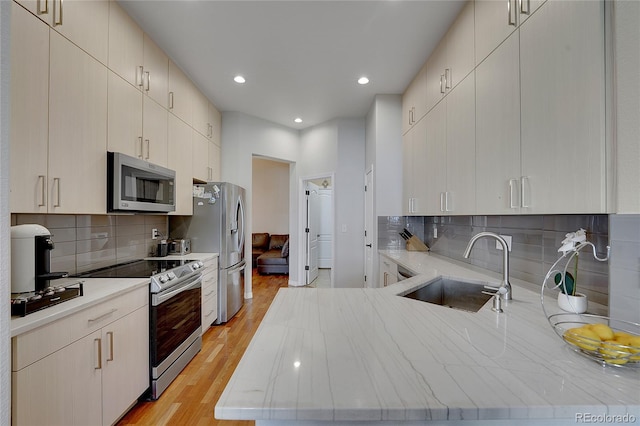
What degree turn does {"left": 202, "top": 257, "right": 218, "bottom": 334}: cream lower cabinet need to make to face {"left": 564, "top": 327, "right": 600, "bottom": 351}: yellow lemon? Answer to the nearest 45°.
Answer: approximately 90° to its right

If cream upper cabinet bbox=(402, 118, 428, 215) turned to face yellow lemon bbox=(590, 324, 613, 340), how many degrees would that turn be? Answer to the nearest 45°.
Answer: approximately 90° to its left

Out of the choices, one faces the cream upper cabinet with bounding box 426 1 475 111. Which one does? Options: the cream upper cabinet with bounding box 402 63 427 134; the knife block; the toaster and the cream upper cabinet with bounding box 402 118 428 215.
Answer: the toaster

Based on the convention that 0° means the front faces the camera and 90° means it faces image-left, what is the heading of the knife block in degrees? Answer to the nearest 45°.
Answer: approximately 90°

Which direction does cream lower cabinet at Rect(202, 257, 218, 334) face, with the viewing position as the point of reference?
facing to the right of the viewer

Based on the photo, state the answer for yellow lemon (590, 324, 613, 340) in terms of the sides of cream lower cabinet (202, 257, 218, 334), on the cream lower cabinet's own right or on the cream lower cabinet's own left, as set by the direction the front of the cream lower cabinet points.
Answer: on the cream lower cabinet's own right

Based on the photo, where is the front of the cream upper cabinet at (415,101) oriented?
to the viewer's left

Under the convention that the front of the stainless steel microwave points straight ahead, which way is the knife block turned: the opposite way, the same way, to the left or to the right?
the opposite way

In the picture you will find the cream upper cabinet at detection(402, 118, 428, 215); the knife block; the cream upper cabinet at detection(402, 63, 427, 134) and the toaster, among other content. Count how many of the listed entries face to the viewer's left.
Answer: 3
